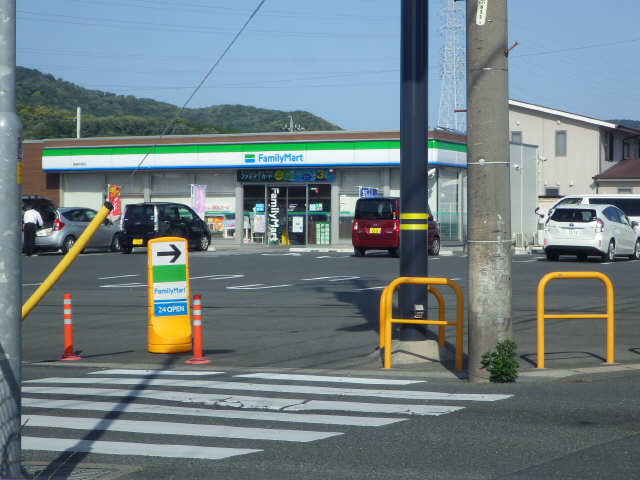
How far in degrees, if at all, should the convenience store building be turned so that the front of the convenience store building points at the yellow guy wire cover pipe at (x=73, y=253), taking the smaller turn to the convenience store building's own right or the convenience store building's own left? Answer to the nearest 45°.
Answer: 0° — it already faces it

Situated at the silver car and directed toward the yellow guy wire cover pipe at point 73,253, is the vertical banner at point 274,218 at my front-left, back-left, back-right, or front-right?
back-left

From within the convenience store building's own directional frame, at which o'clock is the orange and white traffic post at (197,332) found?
The orange and white traffic post is roughly at 12 o'clock from the convenience store building.

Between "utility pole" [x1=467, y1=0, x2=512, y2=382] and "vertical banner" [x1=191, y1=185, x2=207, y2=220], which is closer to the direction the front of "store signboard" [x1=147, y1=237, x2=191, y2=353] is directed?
the utility pole

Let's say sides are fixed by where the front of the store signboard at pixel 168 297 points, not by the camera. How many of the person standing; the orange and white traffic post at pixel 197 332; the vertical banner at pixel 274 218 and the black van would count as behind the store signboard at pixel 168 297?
3

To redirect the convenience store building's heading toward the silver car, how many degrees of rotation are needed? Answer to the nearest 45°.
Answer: approximately 45° to its right

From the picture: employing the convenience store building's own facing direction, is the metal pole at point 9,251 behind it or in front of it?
in front

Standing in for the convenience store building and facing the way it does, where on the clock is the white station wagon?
The white station wagon is roughly at 11 o'clock from the convenience store building.

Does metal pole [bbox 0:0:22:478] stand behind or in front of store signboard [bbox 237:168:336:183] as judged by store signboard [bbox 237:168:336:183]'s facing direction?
in front

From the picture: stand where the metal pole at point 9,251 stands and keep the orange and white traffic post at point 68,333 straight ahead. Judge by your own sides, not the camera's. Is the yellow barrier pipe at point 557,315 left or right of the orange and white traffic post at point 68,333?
right
